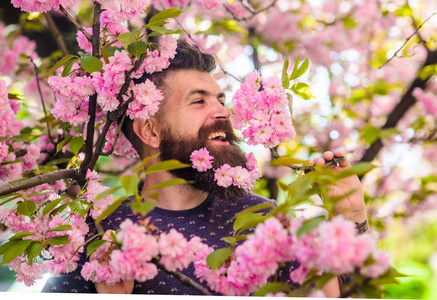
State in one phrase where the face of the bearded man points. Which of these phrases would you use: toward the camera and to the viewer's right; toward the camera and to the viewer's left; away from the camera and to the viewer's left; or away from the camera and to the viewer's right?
toward the camera and to the viewer's right

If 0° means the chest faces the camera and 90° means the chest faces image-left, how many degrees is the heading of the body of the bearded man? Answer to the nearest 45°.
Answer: approximately 315°

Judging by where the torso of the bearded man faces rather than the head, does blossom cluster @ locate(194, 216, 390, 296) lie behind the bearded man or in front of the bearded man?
in front

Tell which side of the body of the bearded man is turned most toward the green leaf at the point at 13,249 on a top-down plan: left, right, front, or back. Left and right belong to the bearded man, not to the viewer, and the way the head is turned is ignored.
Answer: right

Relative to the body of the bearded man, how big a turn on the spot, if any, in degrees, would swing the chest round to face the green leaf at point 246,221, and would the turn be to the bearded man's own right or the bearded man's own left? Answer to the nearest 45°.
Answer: approximately 45° to the bearded man's own right

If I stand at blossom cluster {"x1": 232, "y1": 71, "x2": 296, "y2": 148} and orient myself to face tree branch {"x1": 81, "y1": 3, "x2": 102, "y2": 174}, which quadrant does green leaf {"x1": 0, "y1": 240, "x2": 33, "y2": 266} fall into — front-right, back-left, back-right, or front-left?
front-left
